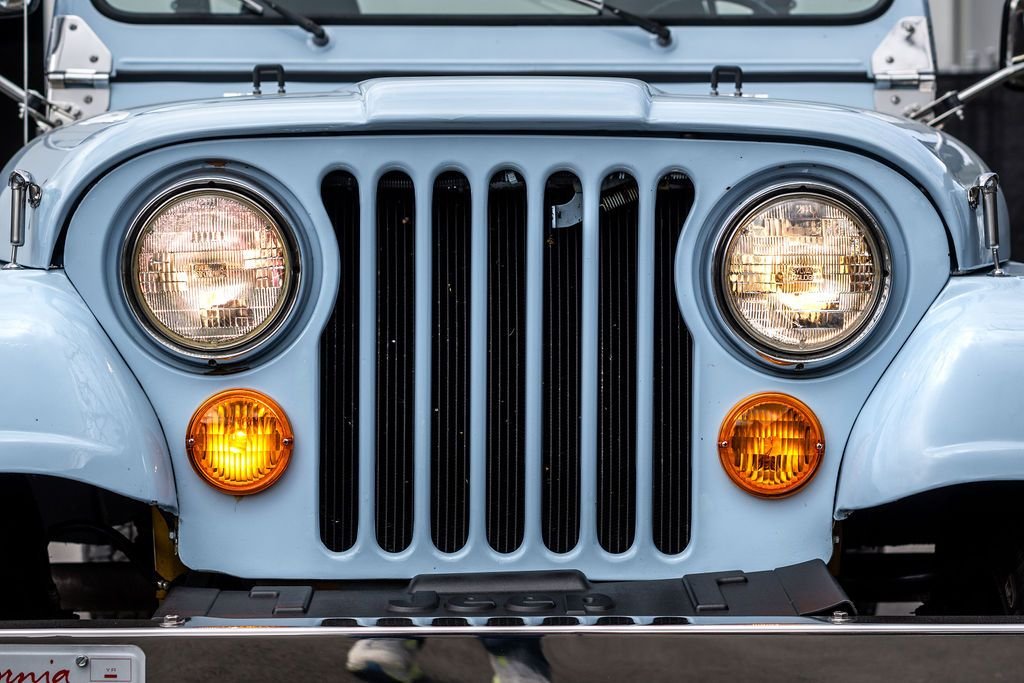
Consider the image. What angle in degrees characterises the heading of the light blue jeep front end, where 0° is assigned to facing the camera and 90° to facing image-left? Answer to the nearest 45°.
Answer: approximately 0°
